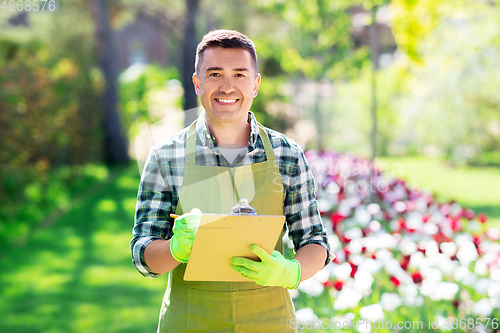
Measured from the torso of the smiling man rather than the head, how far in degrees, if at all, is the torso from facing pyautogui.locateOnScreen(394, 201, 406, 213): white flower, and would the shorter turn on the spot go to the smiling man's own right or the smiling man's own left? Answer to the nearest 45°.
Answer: approximately 135° to the smiling man's own left

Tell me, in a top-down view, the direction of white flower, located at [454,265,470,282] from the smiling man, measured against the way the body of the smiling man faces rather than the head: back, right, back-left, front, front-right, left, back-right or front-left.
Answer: back-left

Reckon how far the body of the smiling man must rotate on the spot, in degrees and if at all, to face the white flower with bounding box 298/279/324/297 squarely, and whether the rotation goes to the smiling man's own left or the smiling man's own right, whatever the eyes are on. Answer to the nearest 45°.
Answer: approximately 180°

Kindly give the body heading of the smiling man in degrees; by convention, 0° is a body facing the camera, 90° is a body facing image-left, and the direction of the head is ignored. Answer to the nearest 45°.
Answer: approximately 0°

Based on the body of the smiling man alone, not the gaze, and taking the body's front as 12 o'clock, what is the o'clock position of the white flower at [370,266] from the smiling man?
The white flower is roughly at 7 o'clock from the smiling man.

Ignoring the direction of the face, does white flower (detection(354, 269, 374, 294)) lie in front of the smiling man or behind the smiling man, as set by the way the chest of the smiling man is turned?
behind

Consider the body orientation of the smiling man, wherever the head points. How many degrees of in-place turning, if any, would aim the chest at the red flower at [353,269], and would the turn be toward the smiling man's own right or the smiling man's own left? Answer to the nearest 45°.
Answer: approximately 135° to the smiling man's own left
